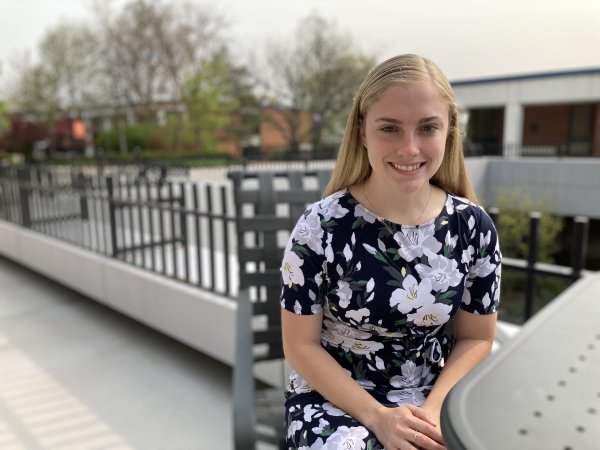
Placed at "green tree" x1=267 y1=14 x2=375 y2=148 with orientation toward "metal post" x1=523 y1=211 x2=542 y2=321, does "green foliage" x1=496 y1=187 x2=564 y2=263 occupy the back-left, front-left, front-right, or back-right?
front-left

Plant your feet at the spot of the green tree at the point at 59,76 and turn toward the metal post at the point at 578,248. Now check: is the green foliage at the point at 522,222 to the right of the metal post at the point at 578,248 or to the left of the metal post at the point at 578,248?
left

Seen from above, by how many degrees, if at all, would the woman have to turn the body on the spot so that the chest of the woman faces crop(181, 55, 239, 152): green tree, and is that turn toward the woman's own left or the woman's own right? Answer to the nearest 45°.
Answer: approximately 180°

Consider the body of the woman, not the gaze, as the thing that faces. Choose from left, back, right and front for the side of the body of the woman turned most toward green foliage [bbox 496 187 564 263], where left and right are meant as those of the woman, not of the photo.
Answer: back

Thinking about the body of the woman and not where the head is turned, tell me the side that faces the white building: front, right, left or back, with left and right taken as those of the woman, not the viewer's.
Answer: back

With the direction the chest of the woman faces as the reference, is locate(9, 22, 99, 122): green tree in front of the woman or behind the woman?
behind

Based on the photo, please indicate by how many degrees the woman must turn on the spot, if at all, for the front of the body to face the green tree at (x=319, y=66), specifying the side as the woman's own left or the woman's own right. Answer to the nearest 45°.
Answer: approximately 180°

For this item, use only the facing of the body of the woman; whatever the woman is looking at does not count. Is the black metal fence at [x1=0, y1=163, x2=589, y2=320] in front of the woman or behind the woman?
behind

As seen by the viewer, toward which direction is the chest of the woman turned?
toward the camera

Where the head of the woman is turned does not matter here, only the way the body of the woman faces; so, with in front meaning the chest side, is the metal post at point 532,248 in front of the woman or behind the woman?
behind

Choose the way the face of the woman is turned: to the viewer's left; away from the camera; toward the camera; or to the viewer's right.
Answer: toward the camera
